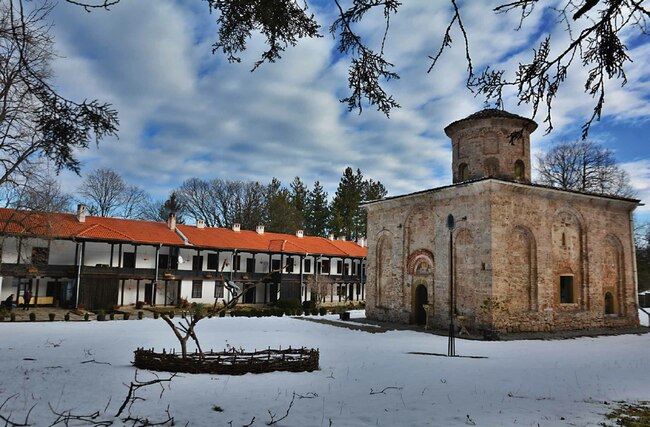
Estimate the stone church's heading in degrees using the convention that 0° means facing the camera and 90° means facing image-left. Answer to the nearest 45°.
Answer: approximately 45°

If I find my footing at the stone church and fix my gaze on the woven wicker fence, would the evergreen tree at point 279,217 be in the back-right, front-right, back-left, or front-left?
back-right

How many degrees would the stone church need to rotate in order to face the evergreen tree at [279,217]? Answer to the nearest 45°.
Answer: approximately 90° to its right

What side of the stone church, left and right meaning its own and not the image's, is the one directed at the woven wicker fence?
front

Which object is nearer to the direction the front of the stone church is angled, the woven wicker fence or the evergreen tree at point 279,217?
the woven wicker fence
